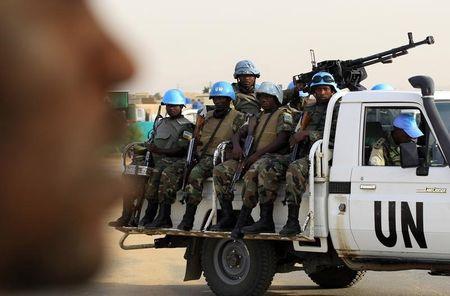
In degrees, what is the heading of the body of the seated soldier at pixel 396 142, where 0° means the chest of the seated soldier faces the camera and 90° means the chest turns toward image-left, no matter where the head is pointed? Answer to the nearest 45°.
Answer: approximately 270°

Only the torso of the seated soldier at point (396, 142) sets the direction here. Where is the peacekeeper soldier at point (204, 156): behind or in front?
behind

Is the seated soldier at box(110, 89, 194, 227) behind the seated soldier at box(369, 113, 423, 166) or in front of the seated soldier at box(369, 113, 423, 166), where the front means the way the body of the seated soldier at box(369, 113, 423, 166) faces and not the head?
behind

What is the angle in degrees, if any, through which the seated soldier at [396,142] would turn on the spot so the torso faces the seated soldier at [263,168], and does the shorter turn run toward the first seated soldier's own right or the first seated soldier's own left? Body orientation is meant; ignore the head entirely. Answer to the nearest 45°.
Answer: approximately 180°

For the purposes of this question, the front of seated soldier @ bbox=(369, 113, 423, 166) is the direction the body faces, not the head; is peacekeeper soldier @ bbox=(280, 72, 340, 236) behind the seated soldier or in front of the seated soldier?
behind
